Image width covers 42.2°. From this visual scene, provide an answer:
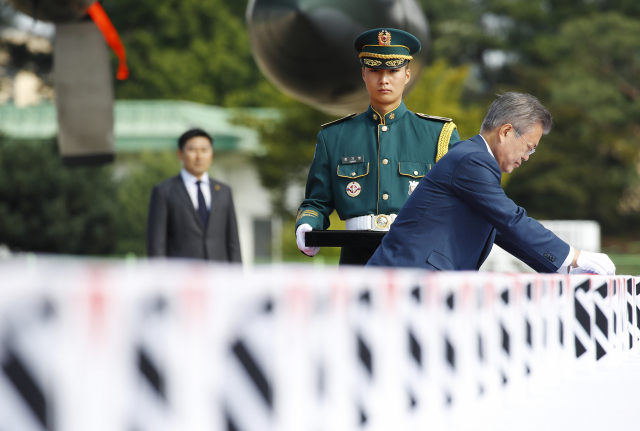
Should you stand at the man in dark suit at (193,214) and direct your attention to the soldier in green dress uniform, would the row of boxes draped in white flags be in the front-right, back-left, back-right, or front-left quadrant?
front-right

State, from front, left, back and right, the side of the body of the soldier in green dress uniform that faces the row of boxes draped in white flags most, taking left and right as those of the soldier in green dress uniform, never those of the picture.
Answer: front

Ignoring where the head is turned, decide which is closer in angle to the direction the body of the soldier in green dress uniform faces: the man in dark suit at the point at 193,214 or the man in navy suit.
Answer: the man in navy suit

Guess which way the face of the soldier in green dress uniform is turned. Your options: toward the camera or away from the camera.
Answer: toward the camera

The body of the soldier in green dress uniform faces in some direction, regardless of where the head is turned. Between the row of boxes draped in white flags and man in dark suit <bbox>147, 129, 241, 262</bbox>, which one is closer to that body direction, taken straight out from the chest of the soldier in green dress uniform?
the row of boxes draped in white flags

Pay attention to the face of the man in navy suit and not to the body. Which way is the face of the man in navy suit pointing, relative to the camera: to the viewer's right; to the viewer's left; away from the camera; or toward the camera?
to the viewer's right

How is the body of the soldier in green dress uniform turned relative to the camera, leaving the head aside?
toward the camera

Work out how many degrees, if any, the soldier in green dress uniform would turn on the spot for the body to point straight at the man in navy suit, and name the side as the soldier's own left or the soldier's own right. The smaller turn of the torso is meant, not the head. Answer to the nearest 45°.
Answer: approximately 45° to the soldier's own left

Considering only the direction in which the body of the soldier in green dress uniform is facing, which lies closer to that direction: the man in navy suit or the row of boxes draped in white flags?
the row of boxes draped in white flags

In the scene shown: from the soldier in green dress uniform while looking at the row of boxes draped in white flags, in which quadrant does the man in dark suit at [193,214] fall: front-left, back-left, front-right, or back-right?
back-right

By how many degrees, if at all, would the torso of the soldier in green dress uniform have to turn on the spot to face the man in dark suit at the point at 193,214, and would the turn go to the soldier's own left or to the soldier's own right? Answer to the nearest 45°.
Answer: approximately 135° to the soldier's own right
